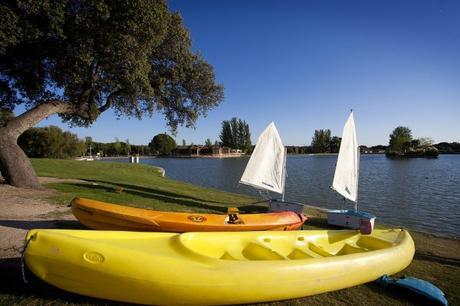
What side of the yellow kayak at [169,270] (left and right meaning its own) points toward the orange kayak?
right

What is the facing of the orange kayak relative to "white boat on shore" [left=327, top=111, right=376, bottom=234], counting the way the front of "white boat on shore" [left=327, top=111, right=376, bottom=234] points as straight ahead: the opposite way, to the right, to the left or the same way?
to the right

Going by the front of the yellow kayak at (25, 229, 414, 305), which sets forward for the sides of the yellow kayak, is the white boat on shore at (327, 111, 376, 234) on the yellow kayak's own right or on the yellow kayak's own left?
on the yellow kayak's own right

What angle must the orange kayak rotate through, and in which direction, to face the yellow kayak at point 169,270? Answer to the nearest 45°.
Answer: approximately 90° to its left

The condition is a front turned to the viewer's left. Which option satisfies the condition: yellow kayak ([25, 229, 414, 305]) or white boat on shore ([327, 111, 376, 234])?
the yellow kayak

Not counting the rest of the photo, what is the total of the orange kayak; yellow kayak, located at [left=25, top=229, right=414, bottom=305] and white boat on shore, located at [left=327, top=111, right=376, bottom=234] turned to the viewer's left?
2

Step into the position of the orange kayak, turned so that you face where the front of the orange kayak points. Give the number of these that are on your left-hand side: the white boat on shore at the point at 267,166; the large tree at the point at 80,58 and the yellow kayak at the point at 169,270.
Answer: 1

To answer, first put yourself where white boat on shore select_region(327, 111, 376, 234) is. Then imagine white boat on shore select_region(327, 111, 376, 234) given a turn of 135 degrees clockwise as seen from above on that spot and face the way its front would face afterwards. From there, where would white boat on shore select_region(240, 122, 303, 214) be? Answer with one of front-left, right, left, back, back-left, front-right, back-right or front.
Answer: front

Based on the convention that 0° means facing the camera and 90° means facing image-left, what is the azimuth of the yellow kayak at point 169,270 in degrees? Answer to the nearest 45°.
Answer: approximately 90°

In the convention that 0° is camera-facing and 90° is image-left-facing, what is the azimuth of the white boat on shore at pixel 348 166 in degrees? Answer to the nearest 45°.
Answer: approximately 315°

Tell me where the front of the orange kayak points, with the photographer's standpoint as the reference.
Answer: facing to the left of the viewer
